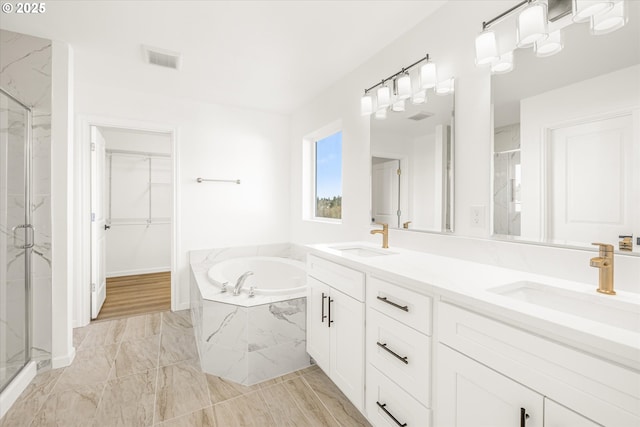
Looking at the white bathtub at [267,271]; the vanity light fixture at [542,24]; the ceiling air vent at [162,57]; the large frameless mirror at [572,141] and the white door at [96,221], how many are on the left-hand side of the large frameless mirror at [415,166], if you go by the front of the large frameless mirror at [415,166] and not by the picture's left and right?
2

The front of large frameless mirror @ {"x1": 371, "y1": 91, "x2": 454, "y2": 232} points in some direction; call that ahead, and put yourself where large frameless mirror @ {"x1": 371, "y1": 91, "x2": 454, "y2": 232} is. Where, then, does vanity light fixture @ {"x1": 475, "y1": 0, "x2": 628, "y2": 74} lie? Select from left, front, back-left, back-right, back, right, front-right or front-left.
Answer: left

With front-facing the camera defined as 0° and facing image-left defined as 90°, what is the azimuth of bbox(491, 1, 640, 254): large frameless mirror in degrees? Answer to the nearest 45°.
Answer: approximately 45°

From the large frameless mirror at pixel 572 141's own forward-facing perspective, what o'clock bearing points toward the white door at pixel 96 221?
The white door is roughly at 1 o'clock from the large frameless mirror.

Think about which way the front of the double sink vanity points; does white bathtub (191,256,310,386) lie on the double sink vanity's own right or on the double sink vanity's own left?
on the double sink vanity's own right
